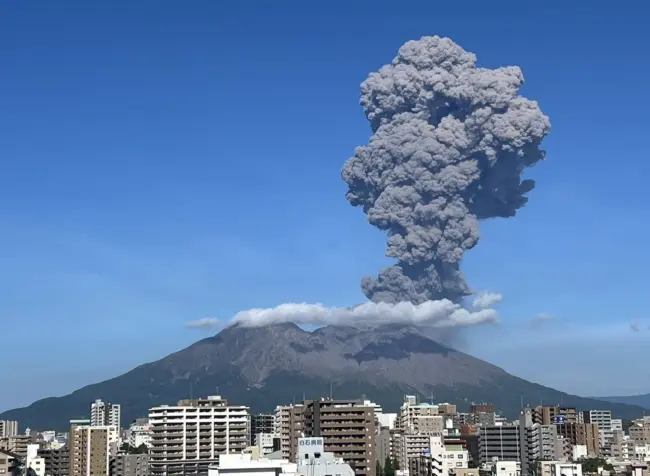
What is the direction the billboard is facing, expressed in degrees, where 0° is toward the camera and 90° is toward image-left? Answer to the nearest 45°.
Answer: approximately 0°
